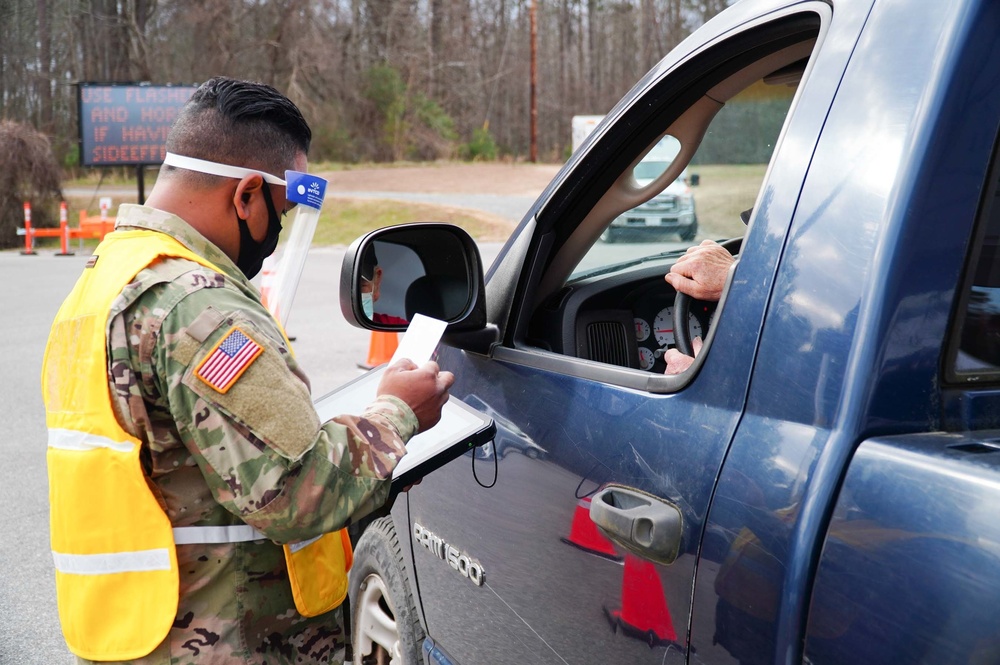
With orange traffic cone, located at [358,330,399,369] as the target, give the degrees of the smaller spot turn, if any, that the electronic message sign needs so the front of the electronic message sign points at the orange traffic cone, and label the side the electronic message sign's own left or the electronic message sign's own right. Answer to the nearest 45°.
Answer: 0° — it already faces it

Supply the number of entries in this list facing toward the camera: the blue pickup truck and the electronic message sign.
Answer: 1

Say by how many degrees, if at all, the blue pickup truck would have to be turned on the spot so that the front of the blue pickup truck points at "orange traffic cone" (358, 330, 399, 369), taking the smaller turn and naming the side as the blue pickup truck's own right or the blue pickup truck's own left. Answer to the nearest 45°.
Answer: approximately 45° to the blue pickup truck's own right

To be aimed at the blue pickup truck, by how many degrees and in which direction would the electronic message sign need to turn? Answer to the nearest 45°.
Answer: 0° — it already faces it

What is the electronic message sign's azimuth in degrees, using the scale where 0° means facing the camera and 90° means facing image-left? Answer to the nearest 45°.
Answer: approximately 0°

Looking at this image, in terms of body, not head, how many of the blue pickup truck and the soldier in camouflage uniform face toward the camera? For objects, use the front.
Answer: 0

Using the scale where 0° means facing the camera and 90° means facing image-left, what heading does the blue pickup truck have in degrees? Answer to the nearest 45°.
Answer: approximately 135°

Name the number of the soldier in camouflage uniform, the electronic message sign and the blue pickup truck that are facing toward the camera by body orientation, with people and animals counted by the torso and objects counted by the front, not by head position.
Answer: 1

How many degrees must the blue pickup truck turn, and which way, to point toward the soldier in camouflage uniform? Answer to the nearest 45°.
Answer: approximately 45° to its left

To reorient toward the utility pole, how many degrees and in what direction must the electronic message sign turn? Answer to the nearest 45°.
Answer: approximately 135° to its left

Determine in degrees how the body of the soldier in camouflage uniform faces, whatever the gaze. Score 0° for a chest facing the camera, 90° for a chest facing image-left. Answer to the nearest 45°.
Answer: approximately 225°

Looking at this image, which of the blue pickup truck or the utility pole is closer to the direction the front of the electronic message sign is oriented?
the blue pickup truck
